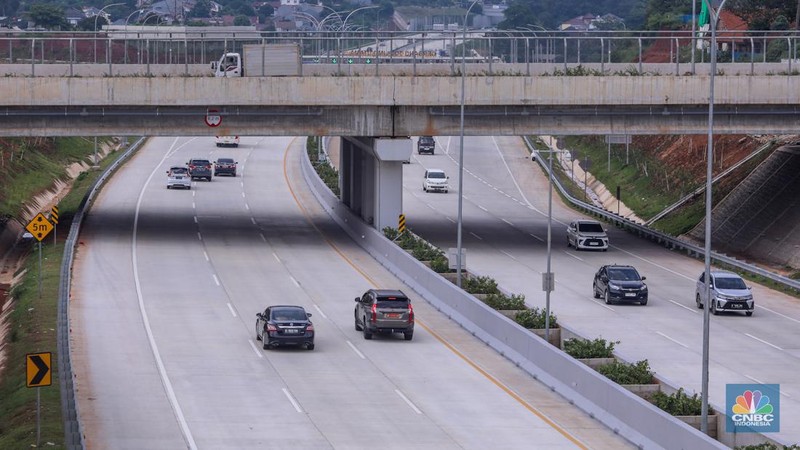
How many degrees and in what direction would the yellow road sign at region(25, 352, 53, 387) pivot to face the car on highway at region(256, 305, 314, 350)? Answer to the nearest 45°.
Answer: approximately 135° to its left

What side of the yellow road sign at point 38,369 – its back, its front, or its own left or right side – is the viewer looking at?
front

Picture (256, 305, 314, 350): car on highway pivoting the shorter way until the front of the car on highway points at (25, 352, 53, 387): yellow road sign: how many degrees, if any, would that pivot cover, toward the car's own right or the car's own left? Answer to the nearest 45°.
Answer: approximately 180°

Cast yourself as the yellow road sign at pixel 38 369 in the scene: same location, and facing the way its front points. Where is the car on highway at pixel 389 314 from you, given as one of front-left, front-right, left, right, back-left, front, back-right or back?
back-left

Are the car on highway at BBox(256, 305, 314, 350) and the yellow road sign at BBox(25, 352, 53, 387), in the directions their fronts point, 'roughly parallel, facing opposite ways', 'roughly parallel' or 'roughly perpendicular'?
roughly parallel, facing opposite ways

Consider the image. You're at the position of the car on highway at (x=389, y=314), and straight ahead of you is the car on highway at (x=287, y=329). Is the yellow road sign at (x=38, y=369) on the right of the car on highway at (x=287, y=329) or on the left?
left

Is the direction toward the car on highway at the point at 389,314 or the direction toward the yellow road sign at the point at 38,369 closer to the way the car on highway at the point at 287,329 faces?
the car on highway

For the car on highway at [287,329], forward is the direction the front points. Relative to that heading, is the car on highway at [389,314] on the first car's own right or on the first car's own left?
on the first car's own right

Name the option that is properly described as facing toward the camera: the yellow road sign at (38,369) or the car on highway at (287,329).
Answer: the yellow road sign

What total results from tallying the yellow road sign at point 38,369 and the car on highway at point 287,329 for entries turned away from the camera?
1

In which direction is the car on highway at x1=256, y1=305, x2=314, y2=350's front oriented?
away from the camera
